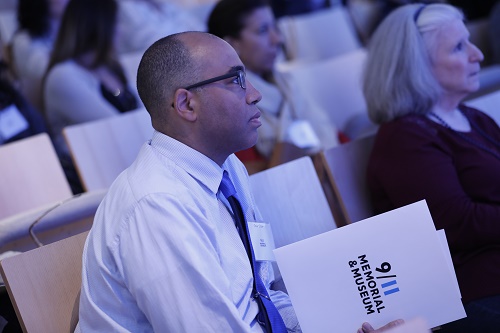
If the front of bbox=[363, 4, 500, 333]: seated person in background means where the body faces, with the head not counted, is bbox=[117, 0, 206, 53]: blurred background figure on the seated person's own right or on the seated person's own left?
on the seated person's own left

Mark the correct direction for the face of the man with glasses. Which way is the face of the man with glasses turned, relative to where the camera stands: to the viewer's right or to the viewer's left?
to the viewer's right

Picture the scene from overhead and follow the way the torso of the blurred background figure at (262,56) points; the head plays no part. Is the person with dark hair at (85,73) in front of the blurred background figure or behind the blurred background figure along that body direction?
behind

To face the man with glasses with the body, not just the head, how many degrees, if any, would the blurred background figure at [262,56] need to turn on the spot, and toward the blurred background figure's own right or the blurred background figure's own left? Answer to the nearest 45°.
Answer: approximately 45° to the blurred background figure's own right

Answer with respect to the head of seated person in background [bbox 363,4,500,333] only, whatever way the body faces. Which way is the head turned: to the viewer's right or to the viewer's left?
to the viewer's right

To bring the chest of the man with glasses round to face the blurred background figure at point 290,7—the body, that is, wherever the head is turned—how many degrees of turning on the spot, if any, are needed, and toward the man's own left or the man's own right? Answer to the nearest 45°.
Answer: approximately 90° to the man's own left

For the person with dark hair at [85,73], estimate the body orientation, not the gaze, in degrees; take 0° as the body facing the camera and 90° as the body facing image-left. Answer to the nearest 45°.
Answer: approximately 315°

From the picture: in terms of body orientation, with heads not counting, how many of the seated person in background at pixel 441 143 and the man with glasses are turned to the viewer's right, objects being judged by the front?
2

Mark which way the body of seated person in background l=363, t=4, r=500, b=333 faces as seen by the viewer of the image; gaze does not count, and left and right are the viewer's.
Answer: facing to the right of the viewer

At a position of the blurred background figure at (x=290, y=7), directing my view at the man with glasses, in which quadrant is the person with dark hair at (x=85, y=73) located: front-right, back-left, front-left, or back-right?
front-right

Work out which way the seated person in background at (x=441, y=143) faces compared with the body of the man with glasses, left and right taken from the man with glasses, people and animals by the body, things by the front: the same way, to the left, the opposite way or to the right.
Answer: the same way

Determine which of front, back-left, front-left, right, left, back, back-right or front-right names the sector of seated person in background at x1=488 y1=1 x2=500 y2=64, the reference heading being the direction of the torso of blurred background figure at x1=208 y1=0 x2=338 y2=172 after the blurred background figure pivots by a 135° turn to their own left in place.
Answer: front-right

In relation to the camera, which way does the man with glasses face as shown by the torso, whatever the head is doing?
to the viewer's right

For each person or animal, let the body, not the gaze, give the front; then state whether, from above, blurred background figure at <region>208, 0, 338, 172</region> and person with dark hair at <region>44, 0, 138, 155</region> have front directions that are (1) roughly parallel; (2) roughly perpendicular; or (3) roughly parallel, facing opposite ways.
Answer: roughly parallel

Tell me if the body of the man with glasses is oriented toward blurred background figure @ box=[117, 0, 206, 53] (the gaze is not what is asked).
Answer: no

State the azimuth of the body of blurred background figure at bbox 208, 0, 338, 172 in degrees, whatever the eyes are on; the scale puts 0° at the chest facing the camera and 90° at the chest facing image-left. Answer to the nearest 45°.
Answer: approximately 315°

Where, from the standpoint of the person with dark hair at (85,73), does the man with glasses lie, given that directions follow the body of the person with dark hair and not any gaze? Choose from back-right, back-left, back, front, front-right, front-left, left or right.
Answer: front-right
